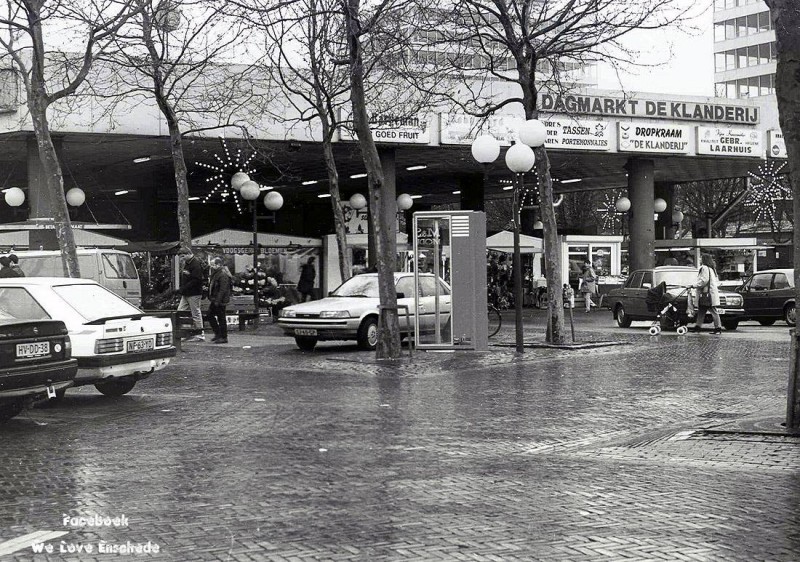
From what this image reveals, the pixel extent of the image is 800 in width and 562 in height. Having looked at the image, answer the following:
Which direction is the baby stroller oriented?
to the viewer's left

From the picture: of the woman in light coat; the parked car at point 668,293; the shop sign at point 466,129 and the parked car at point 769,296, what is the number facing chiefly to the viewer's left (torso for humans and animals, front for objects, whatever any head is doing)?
2

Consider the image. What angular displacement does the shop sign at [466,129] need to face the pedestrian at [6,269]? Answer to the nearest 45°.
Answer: approximately 45° to its right

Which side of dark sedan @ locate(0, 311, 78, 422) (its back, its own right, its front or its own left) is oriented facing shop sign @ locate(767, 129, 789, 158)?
right

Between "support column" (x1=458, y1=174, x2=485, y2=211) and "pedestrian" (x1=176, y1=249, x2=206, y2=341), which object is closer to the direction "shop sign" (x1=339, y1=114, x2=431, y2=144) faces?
the pedestrian

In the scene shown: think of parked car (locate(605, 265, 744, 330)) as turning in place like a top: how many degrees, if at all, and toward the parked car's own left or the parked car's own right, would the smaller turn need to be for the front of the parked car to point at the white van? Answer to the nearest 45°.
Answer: approximately 135° to the parked car's own right

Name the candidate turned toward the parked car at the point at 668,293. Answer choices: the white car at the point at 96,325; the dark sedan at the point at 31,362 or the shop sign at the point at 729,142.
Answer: the shop sign

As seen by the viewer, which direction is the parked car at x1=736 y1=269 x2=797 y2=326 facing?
to the viewer's left

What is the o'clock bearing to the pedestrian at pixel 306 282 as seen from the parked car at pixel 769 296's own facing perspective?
The pedestrian is roughly at 12 o'clock from the parked car.

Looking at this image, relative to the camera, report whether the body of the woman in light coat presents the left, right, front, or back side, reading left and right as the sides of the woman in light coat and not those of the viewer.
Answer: left

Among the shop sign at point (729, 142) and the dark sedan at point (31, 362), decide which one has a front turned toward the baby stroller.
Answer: the shop sign

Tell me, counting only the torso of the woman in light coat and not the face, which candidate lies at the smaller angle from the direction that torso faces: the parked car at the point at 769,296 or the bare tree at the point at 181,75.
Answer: the bare tree
